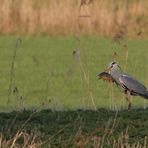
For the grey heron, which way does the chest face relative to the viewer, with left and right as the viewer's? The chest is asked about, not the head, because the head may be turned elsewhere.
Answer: facing to the left of the viewer
